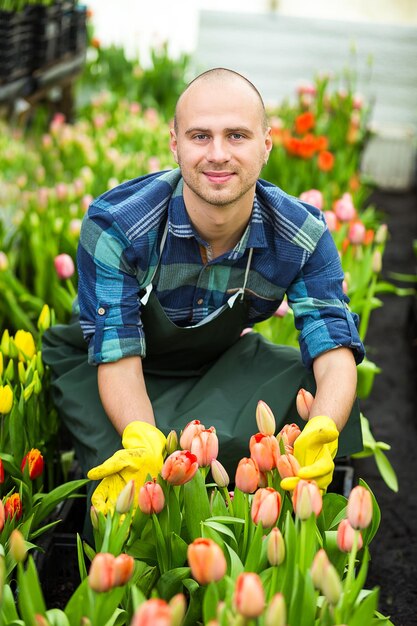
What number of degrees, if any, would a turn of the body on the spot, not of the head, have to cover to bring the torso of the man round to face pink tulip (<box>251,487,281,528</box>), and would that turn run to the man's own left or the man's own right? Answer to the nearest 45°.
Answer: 0° — they already face it

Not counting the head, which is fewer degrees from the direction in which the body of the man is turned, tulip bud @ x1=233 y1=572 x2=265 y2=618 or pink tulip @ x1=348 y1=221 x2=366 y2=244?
the tulip bud

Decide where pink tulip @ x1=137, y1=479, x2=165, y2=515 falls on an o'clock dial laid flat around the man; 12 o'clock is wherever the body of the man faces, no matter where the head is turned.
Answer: The pink tulip is roughly at 12 o'clock from the man.

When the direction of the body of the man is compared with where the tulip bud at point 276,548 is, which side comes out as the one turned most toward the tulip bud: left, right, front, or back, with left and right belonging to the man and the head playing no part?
front

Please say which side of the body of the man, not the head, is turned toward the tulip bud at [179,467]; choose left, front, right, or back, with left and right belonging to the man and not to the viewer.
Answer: front

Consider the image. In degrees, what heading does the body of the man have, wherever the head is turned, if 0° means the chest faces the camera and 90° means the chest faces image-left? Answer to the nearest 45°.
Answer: approximately 0°

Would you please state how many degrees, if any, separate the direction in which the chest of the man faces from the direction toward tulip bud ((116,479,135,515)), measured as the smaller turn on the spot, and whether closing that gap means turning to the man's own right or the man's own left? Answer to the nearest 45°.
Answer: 0° — they already face it

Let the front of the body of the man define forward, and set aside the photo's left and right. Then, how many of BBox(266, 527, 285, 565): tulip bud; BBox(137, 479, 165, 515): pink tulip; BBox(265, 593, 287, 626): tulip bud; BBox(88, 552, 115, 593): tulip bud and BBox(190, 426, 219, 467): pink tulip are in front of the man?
5

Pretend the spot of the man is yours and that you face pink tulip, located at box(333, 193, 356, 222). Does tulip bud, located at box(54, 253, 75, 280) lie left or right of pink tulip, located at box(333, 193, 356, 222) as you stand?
left

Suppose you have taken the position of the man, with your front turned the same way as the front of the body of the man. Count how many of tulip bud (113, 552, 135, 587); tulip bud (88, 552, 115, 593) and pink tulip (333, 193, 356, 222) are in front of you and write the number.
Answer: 2

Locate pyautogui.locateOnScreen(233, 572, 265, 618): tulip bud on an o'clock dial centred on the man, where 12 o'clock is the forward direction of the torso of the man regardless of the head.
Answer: The tulip bud is roughly at 12 o'clock from the man.

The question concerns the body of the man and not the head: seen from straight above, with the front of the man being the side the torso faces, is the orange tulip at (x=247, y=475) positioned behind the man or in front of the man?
in front

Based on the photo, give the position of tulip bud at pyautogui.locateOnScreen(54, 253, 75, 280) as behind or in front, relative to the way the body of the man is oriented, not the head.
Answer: behind

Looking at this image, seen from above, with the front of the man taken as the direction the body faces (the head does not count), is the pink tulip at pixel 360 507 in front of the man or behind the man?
in front

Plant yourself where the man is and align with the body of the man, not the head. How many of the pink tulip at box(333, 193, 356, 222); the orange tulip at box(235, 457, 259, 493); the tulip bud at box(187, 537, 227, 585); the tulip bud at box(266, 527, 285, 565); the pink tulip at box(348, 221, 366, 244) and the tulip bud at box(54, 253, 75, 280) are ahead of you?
3
